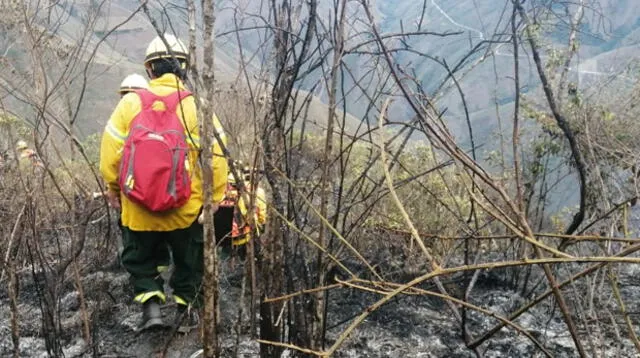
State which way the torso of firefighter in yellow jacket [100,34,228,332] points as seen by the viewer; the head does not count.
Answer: away from the camera
